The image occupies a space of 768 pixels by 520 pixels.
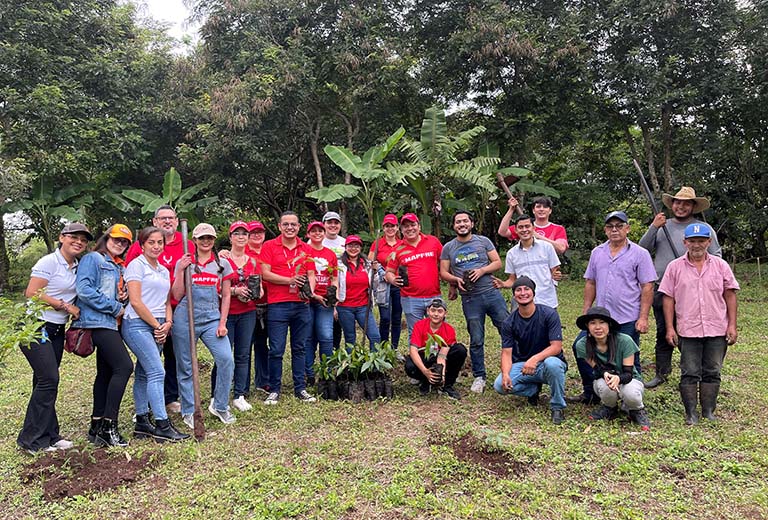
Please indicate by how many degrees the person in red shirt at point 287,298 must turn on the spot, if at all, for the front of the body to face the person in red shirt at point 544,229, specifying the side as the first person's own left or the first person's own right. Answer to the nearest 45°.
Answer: approximately 90° to the first person's own left

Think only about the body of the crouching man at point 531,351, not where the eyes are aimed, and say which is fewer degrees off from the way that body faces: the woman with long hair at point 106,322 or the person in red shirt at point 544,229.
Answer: the woman with long hair

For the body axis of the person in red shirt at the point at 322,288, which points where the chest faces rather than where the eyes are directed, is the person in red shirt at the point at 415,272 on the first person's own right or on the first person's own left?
on the first person's own left

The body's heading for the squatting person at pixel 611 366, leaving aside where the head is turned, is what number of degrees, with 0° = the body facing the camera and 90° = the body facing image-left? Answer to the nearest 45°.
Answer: approximately 0°

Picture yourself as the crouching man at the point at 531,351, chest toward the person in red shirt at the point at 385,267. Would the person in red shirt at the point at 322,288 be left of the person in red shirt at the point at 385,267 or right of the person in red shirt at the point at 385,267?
left

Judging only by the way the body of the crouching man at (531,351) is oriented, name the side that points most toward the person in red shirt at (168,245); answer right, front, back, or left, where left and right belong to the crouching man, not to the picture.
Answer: right

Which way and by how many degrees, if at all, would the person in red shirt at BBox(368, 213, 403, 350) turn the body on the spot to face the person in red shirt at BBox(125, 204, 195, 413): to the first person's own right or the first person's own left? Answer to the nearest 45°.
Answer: approximately 45° to the first person's own right

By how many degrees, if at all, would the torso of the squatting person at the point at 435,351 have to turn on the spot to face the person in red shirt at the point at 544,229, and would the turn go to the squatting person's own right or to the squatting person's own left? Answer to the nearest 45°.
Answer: approximately 135° to the squatting person's own left

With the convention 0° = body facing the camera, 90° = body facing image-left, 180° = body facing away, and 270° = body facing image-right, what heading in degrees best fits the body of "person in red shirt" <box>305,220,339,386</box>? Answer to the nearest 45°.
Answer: approximately 0°
